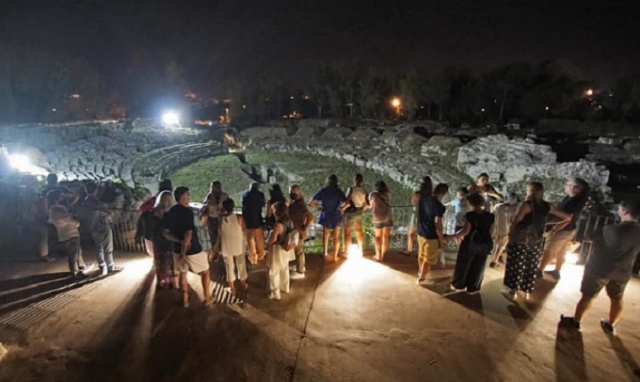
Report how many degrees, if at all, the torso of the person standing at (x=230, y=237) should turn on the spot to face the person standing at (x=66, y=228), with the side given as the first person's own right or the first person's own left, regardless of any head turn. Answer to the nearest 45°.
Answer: approximately 45° to the first person's own left

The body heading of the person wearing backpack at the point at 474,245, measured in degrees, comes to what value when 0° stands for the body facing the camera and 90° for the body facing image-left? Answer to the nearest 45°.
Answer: approximately 135°

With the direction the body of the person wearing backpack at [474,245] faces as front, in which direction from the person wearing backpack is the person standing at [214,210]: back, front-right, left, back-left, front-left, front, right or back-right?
front-left

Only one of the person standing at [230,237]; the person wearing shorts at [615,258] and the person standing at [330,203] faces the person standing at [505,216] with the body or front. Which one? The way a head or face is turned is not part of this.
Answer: the person wearing shorts

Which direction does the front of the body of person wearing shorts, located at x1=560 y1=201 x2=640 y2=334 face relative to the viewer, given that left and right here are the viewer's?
facing away from the viewer and to the left of the viewer

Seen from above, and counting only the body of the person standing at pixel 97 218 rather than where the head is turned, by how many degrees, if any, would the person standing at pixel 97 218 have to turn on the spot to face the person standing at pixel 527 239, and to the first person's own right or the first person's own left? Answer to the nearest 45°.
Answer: approximately 90° to the first person's own right

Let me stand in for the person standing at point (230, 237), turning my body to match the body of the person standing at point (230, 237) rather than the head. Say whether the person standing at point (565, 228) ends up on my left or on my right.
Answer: on my right

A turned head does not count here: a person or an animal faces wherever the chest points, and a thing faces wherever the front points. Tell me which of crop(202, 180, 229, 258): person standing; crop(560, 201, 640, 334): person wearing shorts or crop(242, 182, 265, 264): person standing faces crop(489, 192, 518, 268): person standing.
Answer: the person wearing shorts

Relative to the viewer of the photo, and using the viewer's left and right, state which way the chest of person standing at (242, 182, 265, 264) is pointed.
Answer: facing away from the viewer

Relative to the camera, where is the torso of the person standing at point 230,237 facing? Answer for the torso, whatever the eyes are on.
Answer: away from the camera

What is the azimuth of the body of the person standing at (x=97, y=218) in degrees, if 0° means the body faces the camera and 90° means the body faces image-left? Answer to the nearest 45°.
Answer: approximately 225°

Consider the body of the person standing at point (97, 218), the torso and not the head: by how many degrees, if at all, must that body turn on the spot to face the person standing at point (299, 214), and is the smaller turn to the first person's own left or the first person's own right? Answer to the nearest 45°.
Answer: approximately 90° to the first person's own right

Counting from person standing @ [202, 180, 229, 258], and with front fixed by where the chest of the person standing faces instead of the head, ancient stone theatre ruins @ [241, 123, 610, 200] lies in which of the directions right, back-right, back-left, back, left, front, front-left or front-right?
back-left

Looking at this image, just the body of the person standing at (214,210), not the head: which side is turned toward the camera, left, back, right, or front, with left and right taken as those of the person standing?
front

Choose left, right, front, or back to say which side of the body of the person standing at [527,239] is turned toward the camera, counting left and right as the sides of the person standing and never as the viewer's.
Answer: back
